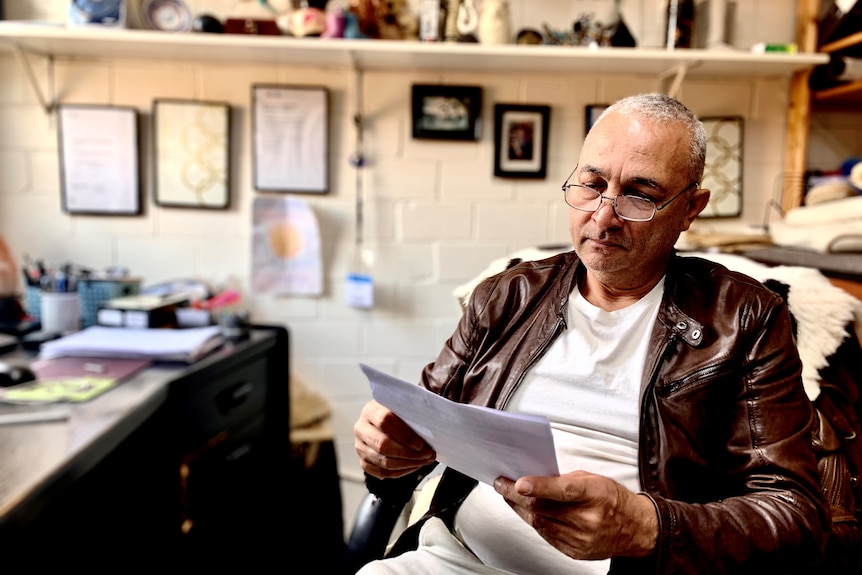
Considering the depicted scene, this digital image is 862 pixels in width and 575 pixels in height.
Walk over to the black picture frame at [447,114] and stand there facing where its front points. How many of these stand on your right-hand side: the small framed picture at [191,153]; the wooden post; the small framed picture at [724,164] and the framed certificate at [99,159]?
2

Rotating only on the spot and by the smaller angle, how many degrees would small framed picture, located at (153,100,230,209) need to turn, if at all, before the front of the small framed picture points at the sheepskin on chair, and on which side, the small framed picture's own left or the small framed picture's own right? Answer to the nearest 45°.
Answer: approximately 45° to the small framed picture's own left

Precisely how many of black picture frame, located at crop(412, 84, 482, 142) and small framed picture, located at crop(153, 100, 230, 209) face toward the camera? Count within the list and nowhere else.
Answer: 2

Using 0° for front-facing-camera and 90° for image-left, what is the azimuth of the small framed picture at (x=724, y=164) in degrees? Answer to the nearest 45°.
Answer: approximately 0°

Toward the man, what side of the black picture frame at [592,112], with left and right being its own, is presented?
front

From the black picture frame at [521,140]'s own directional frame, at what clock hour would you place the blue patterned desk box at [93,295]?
The blue patterned desk box is roughly at 2 o'clock from the black picture frame.

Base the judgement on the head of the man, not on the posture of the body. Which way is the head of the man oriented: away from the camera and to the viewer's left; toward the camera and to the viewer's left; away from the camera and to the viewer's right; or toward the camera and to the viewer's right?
toward the camera and to the viewer's left
